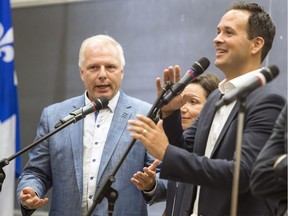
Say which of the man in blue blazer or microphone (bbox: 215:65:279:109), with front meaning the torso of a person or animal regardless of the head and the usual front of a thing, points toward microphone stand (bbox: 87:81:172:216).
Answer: the man in blue blazer

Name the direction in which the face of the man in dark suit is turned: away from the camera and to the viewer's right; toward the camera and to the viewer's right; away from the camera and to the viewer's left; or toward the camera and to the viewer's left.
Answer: toward the camera and to the viewer's left

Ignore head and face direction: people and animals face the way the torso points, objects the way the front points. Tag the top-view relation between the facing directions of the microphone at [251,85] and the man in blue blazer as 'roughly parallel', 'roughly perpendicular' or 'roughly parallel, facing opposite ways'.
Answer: roughly perpendicular

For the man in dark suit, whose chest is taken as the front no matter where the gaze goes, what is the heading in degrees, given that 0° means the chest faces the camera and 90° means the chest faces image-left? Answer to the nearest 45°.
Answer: approximately 45°

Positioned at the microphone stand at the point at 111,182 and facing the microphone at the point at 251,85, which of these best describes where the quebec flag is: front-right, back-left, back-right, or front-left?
back-left

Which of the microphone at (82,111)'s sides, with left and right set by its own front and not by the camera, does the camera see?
right

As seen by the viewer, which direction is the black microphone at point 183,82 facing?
to the viewer's right

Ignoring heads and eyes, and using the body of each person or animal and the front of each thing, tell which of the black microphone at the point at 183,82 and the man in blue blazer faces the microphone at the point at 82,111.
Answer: the man in blue blazer

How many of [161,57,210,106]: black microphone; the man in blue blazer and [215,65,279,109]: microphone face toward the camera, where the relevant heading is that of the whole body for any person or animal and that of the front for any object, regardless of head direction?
1

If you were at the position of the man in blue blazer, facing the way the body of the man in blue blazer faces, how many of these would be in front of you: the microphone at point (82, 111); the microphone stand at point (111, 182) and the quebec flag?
2

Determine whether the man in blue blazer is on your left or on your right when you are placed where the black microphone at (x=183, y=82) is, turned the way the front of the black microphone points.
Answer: on your left
